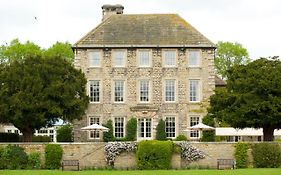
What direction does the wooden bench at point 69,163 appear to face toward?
toward the camera

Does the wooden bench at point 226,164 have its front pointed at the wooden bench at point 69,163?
no

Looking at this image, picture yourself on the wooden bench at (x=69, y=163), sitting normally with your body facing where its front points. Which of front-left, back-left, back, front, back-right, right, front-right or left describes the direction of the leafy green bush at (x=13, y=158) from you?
right

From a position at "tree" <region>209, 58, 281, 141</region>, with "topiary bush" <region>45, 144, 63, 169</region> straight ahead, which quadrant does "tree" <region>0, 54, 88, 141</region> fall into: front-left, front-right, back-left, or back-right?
front-right

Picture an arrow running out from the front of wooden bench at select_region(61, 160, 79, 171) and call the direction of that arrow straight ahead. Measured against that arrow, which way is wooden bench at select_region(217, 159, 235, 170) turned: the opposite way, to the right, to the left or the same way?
the same way

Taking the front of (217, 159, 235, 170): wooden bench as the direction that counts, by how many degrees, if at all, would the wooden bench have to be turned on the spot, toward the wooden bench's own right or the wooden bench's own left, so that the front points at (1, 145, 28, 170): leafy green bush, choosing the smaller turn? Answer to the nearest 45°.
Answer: approximately 90° to the wooden bench's own right

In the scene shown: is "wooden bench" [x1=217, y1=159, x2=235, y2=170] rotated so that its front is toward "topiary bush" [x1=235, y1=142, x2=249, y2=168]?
no

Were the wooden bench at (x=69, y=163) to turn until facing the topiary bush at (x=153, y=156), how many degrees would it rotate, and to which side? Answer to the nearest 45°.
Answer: approximately 90° to its left

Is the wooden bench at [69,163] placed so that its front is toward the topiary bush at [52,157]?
no

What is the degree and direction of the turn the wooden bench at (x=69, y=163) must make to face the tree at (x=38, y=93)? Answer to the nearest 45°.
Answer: approximately 180°

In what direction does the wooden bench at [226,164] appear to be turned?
toward the camera

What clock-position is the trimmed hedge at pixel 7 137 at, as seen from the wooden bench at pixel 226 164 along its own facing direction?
The trimmed hedge is roughly at 4 o'clock from the wooden bench.

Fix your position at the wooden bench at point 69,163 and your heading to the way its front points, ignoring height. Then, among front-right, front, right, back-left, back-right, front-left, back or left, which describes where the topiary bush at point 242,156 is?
left

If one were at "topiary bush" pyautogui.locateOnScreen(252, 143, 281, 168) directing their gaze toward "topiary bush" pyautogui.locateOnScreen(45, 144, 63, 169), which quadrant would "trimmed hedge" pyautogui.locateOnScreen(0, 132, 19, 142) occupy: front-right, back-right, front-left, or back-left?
front-right

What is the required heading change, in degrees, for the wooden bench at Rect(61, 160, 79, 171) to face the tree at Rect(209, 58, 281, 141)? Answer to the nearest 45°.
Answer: approximately 90° to its left

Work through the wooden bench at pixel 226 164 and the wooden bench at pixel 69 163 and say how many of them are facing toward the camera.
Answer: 2

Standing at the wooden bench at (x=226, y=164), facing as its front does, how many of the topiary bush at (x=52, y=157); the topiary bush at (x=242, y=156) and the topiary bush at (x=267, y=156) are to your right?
1

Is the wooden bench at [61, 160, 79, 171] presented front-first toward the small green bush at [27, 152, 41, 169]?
no
